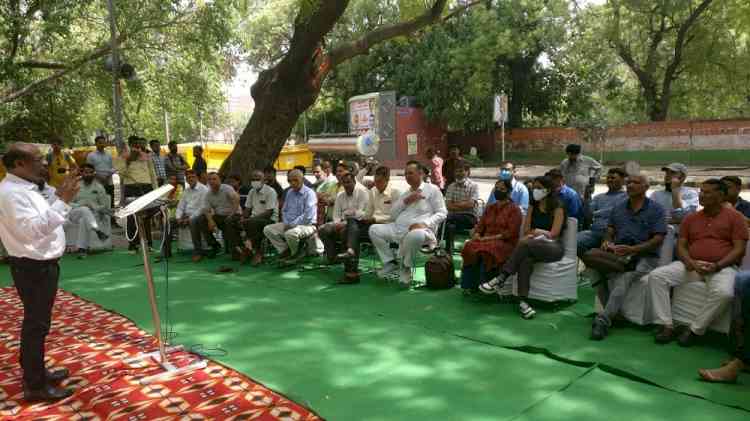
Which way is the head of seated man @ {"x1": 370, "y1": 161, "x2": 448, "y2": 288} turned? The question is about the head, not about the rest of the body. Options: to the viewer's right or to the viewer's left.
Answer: to the viewer's left

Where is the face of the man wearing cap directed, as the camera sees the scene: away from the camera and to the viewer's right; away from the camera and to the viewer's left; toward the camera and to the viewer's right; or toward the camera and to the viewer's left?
toward the camera and to the viewer's left

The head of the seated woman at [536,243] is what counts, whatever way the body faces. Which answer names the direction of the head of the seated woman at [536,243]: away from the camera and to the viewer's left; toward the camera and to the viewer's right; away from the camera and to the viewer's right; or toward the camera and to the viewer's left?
toward the camera and to the viewer's left

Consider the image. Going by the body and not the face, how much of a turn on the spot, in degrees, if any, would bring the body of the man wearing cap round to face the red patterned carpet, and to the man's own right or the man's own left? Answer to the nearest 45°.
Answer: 0° — they already face it

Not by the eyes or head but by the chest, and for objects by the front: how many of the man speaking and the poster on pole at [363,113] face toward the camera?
1

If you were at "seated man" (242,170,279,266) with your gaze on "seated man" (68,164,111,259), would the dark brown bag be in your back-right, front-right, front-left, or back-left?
back-left

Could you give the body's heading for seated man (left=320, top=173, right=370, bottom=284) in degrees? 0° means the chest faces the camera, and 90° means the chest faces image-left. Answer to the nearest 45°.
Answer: approximately 45°

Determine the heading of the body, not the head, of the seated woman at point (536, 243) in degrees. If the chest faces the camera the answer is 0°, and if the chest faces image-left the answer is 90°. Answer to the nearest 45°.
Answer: approximately 45°

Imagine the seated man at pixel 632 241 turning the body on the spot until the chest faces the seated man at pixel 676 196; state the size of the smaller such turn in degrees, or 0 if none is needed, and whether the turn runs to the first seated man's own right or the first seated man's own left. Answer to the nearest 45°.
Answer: approximately 135° to the first seated man's own right

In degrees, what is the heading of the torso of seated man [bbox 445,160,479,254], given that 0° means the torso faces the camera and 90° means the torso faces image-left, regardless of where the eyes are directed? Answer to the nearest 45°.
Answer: approximately 45°

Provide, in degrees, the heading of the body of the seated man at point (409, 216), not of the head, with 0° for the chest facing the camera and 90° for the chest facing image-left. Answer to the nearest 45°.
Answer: approximately 45°

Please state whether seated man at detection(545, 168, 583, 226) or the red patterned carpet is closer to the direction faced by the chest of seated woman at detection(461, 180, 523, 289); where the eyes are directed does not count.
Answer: the red patterned carpet
